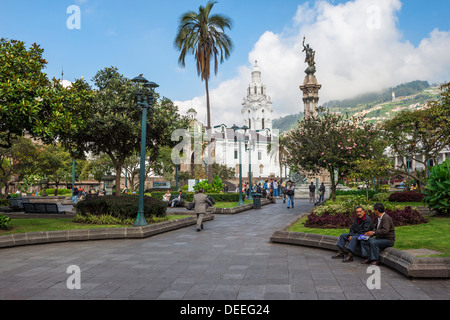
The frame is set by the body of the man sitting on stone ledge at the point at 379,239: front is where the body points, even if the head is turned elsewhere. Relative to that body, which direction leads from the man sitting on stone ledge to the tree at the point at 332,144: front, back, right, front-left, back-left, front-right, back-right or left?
right

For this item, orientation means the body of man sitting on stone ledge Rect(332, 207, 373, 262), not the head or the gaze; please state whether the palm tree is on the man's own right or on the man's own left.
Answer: on the man's own right

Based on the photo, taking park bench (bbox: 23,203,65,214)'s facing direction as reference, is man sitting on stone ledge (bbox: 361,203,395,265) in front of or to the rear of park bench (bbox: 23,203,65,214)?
in front

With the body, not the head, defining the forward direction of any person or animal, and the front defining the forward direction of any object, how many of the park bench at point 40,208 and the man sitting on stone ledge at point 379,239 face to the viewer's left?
1

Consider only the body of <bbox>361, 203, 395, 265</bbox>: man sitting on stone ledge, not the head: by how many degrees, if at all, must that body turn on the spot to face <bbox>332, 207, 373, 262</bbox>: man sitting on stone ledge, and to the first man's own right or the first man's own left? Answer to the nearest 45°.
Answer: approximately 45° to the first man's own right

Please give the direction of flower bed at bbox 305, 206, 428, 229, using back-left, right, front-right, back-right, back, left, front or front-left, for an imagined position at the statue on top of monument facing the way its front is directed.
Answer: front-left
